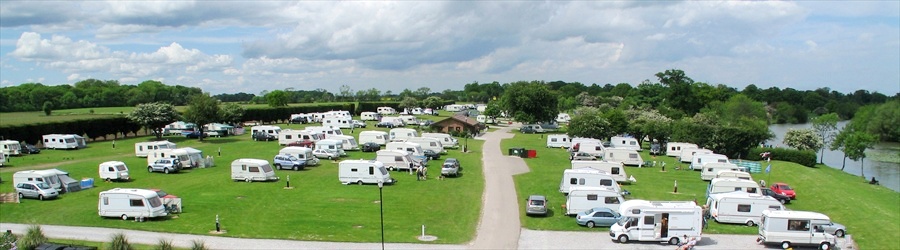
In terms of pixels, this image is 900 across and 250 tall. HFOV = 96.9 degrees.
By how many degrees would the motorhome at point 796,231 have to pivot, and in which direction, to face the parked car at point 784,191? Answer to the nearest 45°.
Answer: approximately 90° to its left

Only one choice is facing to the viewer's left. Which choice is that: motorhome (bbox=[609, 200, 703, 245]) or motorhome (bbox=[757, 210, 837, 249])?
motorhome (bbox=[609, 200, 703, 245])

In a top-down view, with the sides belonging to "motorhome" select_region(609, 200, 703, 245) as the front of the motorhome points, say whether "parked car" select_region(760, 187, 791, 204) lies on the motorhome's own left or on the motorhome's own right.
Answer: on the motorhome's own right

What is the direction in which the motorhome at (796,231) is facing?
to the viewer's right

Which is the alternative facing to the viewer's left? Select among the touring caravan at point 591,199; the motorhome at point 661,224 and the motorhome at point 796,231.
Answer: the motorhome at point 661,224

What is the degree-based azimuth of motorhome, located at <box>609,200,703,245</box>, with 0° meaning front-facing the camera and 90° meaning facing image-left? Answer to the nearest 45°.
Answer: approximately 90°
